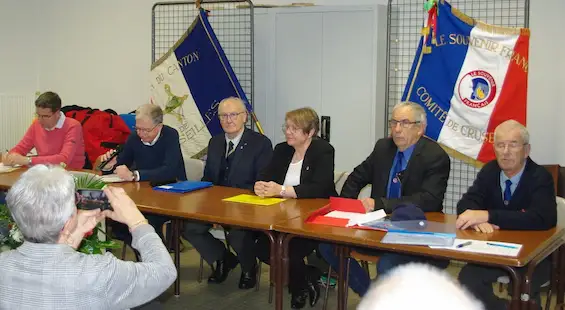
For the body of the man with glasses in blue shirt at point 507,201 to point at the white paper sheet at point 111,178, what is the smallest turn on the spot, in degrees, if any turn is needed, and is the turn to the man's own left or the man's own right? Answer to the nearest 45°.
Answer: approximately 45° to the man's own right

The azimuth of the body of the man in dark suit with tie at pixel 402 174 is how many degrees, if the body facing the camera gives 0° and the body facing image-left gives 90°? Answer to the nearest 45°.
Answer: approximately 45°

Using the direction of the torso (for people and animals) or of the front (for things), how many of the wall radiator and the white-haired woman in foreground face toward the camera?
1

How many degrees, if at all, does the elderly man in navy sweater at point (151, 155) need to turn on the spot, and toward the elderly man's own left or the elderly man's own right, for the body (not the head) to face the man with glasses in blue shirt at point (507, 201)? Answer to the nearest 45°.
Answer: approximately 90° to the elderly man's own left

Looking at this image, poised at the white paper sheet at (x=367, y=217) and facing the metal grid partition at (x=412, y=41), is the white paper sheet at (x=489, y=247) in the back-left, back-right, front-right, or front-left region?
back-right

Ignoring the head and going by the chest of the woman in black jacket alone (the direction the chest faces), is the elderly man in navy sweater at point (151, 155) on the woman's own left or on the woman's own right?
on the woman's own right
